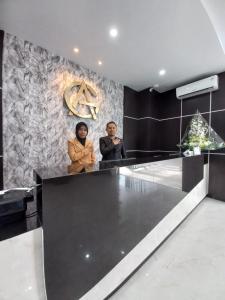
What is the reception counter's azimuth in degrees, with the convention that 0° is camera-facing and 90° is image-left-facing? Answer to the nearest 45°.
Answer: approximately 315°

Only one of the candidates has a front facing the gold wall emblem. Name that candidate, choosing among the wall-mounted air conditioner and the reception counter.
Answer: the wall-mounted air conditioner

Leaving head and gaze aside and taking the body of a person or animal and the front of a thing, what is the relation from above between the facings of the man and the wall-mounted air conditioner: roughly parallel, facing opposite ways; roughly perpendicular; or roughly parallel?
roughly perpendicular

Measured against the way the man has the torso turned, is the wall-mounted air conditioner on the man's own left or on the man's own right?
on the man's own left

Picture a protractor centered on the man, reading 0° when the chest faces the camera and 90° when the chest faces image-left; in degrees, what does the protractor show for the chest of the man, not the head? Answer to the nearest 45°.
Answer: approximately 0°

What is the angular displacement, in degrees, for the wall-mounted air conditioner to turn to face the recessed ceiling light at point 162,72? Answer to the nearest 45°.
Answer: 0° — it already faces it

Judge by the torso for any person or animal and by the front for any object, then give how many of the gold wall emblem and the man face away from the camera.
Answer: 0

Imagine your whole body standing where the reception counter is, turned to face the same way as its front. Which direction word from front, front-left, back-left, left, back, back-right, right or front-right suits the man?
back-left

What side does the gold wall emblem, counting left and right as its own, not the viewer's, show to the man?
front

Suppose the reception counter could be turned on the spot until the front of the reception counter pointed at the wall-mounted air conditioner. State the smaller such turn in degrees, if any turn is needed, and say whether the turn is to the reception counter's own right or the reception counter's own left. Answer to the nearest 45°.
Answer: approximately 90° to the reception counter's own left

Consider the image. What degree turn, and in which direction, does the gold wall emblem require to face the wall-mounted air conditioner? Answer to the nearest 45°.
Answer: approximately 45° to its left
